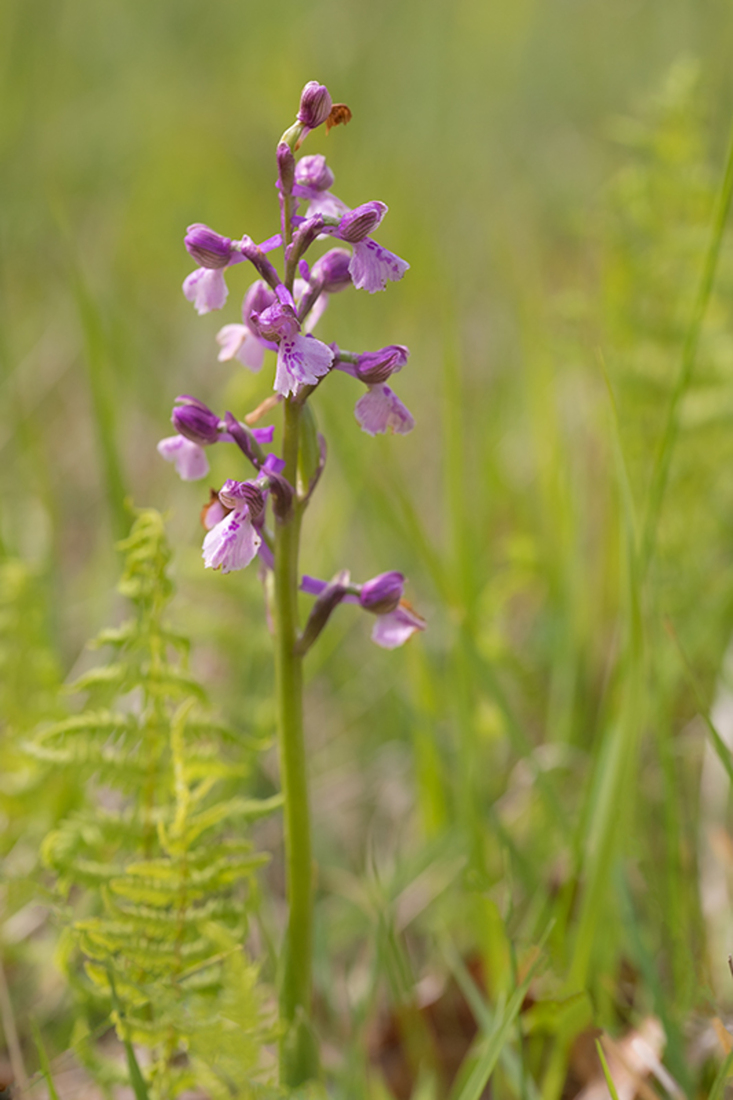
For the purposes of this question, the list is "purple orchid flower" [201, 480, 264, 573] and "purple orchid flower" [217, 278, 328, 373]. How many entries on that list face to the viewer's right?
0

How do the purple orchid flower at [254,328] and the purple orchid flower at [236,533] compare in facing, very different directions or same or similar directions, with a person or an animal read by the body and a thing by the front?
same or similar directions

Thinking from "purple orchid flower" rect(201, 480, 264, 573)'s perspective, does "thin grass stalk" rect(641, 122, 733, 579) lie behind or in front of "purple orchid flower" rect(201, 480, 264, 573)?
behind

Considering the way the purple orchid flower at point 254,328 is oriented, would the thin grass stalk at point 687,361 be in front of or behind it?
behind

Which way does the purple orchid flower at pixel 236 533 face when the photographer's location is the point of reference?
facing the viewer and to the left of the viewer
